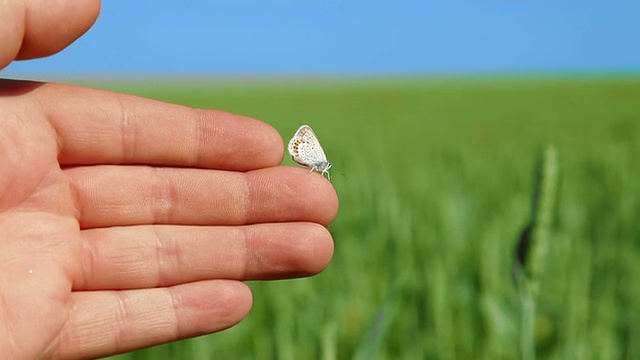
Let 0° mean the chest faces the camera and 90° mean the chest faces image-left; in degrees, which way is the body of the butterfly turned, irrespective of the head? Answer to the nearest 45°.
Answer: approximately 270°
